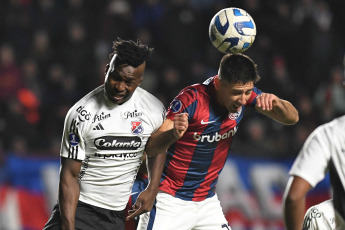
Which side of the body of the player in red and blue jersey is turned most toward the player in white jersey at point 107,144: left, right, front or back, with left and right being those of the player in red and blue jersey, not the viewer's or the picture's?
right

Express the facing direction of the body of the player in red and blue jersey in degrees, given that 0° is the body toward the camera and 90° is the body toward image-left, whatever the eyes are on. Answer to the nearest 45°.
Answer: approximately 315°
